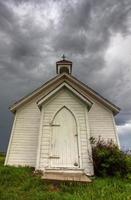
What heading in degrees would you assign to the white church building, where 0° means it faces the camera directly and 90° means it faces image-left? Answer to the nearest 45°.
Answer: approximately 0°
